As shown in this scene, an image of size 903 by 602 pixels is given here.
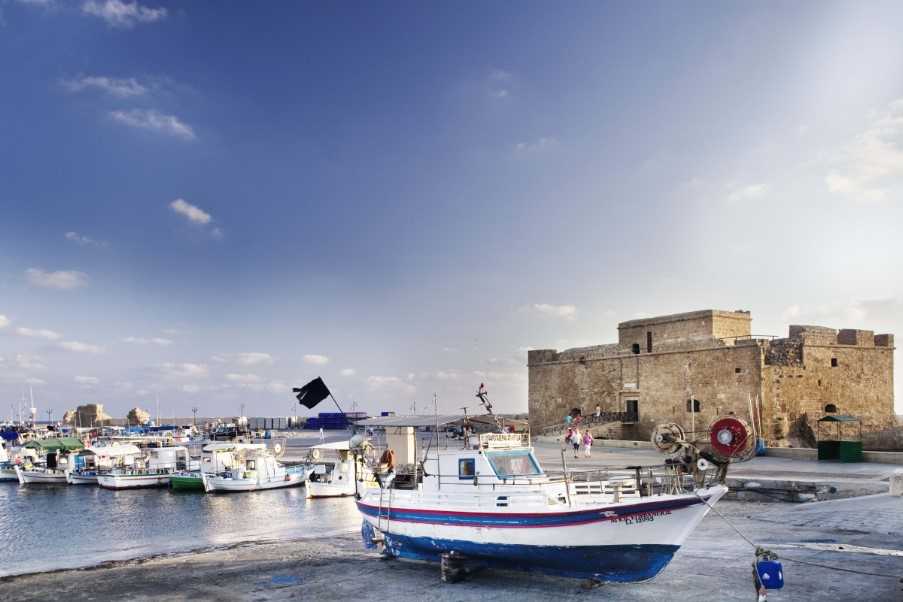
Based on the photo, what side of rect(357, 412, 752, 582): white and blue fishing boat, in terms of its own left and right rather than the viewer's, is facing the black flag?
back

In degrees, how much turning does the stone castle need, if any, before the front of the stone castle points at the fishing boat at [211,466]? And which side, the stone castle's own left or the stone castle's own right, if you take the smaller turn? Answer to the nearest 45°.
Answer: approximately 45° to the stone castle's own right

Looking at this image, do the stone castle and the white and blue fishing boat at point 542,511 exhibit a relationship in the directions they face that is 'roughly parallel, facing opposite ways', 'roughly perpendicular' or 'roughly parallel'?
roughly perpendicular

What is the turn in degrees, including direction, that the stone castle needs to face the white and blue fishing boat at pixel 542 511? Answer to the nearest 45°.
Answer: approximately 45° to its left

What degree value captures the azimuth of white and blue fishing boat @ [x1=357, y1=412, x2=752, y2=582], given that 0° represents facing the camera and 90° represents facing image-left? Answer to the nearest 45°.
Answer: approximately 315°

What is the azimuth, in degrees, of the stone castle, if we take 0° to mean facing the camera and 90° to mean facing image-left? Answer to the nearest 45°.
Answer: approximately 45°

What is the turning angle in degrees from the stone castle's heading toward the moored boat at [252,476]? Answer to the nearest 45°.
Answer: approximately 45° to its right

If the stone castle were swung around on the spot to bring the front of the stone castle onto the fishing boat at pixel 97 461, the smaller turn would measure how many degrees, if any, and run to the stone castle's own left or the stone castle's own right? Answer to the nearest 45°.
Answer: approximately 45° to the stone castle's own right

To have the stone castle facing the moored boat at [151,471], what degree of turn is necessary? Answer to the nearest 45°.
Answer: approximately 45° to its right
